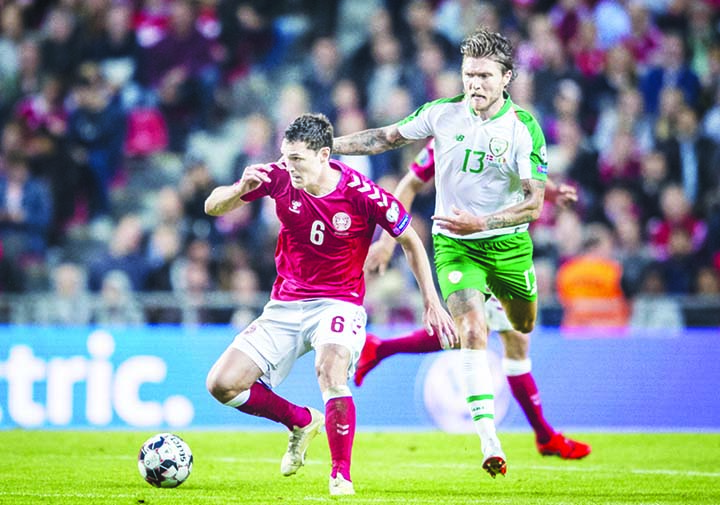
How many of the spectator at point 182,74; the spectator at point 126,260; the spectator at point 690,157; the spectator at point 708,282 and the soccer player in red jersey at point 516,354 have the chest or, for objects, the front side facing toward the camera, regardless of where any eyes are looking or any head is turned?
4

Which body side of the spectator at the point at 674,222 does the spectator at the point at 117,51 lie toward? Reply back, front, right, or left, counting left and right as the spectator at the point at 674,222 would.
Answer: right

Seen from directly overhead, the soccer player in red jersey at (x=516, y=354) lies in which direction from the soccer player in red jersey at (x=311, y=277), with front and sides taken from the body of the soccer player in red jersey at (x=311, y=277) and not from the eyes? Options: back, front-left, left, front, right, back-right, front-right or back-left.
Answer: back

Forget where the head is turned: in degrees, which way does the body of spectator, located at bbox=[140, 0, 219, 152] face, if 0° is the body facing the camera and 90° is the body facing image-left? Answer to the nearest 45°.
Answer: approximately 0°

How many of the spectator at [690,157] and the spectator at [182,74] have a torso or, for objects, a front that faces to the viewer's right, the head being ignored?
0

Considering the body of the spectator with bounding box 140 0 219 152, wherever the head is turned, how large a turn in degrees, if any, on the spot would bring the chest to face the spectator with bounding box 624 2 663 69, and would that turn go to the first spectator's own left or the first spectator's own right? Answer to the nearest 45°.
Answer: approximately 90° to the first spectator's own left

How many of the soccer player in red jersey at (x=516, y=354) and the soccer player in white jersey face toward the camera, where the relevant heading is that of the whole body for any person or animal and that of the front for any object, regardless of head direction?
1
